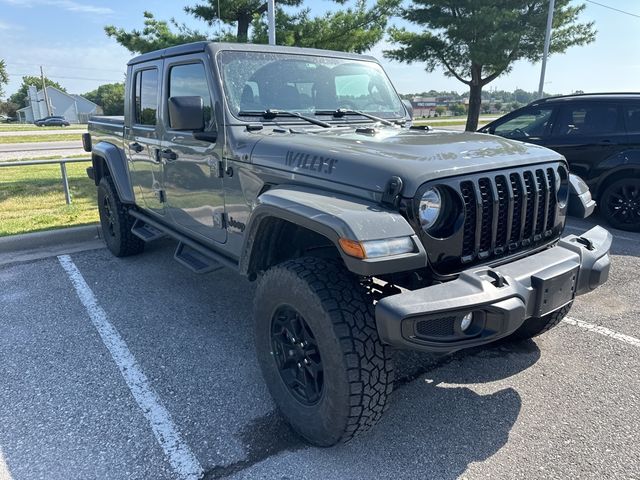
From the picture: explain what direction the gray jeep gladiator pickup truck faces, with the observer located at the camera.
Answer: facing the viewer and to the right of the viewer

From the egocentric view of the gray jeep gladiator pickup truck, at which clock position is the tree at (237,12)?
The tree is roughly at 7 o'clock from the gray jeep gladiator pickup truck.

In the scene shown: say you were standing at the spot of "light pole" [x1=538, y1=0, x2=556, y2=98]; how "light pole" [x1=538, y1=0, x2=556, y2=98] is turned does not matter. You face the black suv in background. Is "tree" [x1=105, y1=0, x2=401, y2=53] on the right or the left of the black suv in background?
right

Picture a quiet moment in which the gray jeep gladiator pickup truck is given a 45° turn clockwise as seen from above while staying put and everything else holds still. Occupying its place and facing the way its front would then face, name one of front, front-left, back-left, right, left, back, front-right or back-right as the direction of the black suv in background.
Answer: back-left

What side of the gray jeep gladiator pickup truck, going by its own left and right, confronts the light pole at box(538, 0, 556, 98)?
left

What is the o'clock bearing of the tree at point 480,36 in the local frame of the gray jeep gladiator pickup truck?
The tree is roughly at 8 o'clock from the gray jeep gladiator pickup truck.

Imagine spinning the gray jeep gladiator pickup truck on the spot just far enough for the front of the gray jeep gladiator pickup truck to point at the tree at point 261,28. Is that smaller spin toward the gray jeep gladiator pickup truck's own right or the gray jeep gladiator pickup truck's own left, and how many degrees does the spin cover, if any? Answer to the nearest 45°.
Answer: approximately 135° to the gray jeep gladiator pickup truck's own left
